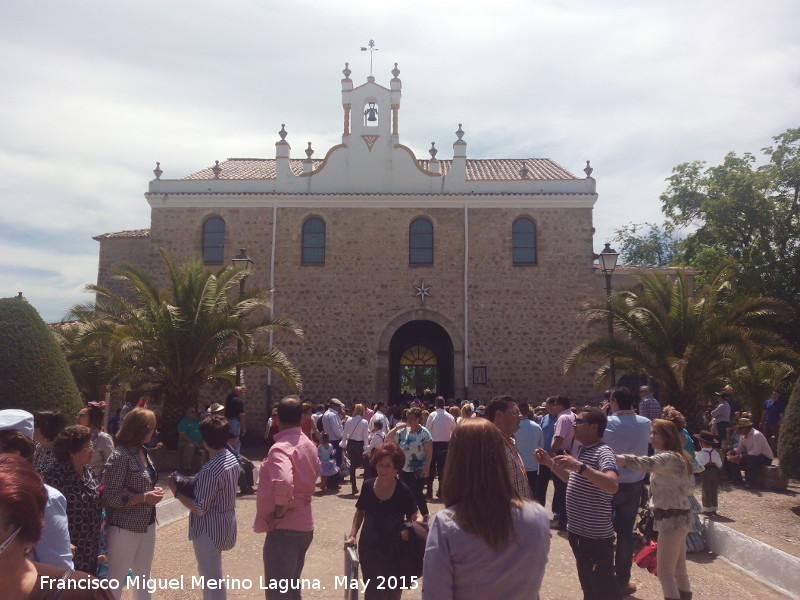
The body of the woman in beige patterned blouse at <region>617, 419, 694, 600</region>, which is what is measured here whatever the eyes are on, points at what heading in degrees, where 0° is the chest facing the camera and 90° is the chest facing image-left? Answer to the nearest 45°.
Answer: approximately 90°

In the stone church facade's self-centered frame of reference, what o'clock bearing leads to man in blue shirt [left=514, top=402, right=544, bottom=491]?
The man in blue shirt is roughly at 12 o'clock from the stone church facade.

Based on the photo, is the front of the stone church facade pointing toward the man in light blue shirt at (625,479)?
yes

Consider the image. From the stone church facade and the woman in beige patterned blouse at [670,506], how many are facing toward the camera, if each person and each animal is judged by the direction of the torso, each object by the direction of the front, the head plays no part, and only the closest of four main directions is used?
1

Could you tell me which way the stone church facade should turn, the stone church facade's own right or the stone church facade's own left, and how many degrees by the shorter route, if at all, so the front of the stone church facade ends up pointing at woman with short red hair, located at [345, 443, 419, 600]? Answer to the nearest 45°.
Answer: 0° — it already faces them

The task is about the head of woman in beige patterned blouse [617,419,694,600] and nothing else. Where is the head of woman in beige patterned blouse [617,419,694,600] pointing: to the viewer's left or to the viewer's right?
to the viewer's left

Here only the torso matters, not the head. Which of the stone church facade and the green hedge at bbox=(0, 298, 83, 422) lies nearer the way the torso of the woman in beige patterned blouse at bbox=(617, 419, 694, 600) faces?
the green hedge

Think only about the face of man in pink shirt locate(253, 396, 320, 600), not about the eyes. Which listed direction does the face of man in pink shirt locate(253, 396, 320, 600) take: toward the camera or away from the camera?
away from the camera

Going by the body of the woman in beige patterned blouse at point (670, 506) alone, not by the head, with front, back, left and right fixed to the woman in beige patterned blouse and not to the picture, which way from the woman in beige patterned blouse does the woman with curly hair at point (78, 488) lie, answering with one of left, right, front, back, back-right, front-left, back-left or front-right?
front-left

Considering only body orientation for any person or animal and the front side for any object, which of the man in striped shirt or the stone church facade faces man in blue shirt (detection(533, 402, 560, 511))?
the stone church facade
